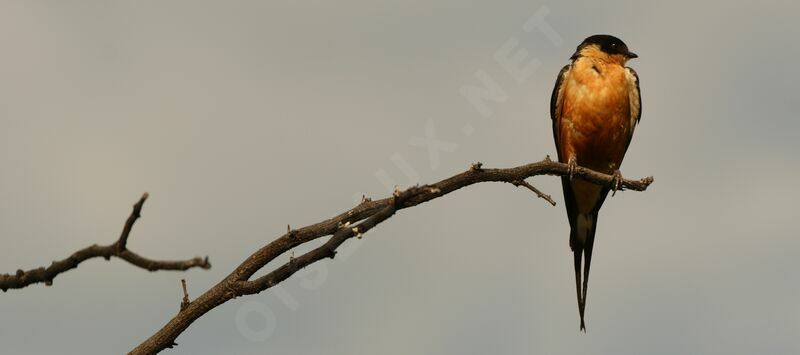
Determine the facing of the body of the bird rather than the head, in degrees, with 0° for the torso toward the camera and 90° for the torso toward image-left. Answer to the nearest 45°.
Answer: approximately 0°
